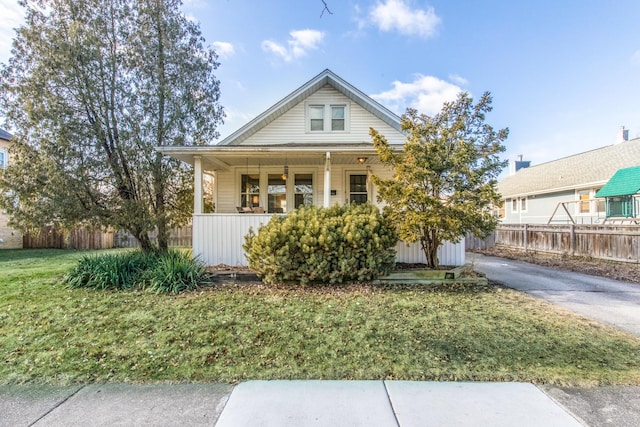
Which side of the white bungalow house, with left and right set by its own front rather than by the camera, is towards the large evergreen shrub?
front

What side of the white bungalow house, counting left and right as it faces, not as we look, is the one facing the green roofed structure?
left

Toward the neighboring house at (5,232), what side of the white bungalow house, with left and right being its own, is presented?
right

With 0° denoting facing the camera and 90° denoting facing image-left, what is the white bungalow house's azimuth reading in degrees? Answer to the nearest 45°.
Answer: approximately 0°

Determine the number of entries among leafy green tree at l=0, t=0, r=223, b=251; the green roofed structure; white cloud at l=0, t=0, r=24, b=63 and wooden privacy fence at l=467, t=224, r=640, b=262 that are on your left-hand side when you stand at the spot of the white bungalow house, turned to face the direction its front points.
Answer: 2

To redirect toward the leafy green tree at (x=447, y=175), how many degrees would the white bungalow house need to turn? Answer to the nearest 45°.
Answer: approximately 45° to its left

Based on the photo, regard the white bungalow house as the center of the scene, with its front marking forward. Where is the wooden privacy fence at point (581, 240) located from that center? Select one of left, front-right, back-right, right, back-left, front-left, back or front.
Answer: left
